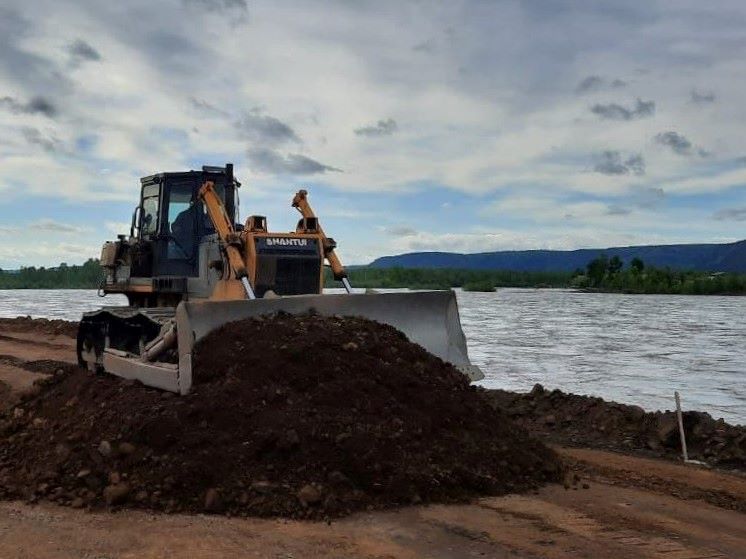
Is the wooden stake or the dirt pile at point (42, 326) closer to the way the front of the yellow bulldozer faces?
the wooden stake

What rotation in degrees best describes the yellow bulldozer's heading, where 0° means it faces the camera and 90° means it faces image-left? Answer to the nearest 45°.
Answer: approximately 315°

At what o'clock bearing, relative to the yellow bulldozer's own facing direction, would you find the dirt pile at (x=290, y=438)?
The dirt pile is roughly at 1 o'clock from the yellow bulldozer.

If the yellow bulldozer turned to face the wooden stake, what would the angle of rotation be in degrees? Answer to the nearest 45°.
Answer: approximately 45° to its left

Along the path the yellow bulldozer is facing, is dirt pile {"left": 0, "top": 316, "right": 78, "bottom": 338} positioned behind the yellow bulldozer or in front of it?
behind
